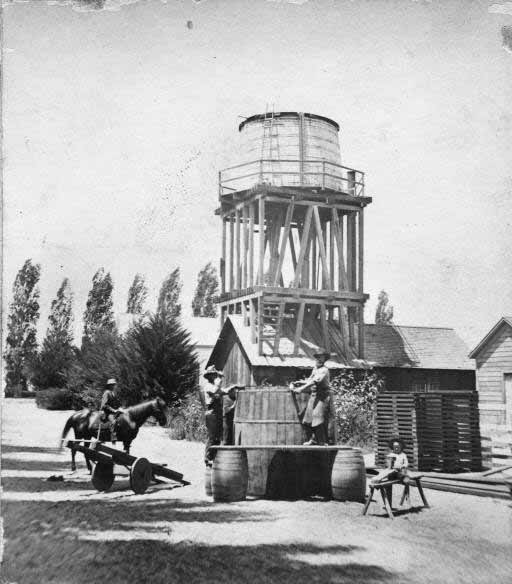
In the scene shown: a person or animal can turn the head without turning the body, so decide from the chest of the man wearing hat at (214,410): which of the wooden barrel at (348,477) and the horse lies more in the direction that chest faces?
the wooden barrel

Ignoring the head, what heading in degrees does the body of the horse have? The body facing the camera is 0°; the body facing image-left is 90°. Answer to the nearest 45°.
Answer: approximately 270°

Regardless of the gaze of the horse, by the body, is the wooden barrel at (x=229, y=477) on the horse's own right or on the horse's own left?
on the horse's own right

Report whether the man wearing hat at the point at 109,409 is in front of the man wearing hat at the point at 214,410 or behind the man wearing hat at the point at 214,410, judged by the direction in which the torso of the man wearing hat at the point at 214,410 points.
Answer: behind

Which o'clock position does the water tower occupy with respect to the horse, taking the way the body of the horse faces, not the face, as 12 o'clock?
The water tower is roughly at 10 o'clock from the horse.
